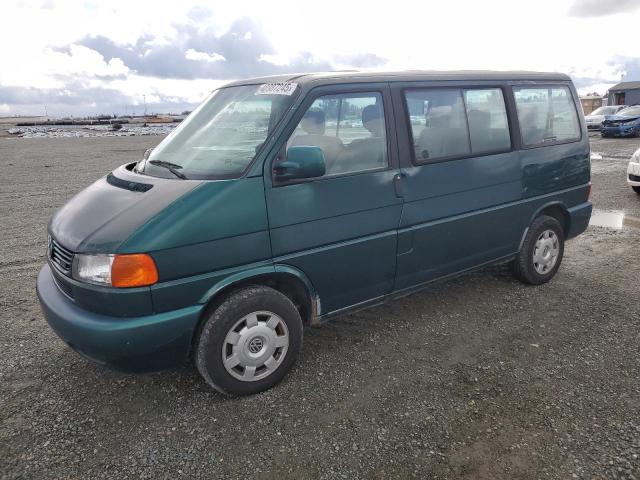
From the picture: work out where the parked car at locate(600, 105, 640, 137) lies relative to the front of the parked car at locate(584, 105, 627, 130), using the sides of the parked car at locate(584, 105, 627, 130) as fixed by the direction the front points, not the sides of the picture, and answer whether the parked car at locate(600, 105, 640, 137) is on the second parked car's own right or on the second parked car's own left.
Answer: on the second parked car's own left

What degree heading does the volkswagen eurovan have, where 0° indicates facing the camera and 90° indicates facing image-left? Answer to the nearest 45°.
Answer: approximately 45°

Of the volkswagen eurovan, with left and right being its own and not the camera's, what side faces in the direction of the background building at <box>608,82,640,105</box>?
back

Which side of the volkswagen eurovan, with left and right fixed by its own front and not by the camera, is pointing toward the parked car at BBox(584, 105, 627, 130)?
back

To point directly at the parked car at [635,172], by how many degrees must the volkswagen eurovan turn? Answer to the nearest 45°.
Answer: approximately 180°

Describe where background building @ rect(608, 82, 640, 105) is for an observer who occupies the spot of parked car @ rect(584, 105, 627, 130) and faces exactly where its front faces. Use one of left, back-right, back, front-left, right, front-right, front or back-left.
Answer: back-right

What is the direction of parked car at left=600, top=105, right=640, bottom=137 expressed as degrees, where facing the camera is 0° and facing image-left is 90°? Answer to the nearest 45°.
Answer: approximately 45°
